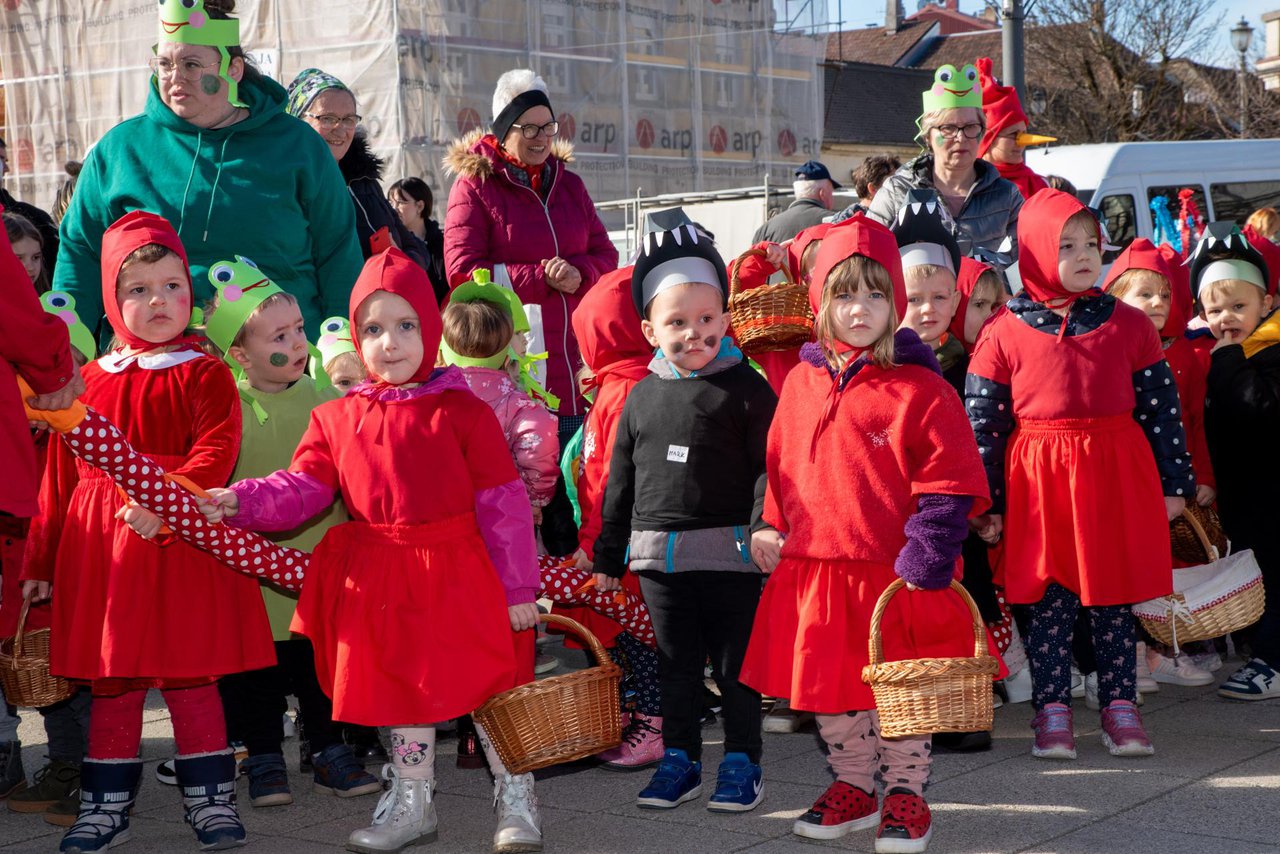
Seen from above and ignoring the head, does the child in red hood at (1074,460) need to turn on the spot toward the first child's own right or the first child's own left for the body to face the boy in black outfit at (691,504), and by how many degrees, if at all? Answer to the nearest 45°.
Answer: approximately 45° to the first child's own right

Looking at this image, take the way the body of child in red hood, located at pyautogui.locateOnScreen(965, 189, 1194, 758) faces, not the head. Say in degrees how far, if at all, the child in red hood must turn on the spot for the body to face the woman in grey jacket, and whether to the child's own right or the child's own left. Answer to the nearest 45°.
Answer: approximately 180°

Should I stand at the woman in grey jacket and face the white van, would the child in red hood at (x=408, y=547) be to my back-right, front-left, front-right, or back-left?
back-left

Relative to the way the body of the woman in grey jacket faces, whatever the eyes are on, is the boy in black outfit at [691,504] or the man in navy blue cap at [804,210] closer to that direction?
the boy in black outfit

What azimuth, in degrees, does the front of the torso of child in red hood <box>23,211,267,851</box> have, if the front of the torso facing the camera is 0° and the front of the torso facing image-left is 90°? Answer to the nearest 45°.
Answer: approximately 0°

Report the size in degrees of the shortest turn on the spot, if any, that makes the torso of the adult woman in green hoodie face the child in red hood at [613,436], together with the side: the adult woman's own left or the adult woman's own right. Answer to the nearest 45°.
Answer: approximately 90° to the adult woman's own left

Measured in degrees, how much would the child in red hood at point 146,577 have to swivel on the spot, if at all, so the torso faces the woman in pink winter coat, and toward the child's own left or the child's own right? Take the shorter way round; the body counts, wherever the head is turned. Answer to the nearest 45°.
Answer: approximately 135° to the child's own left
